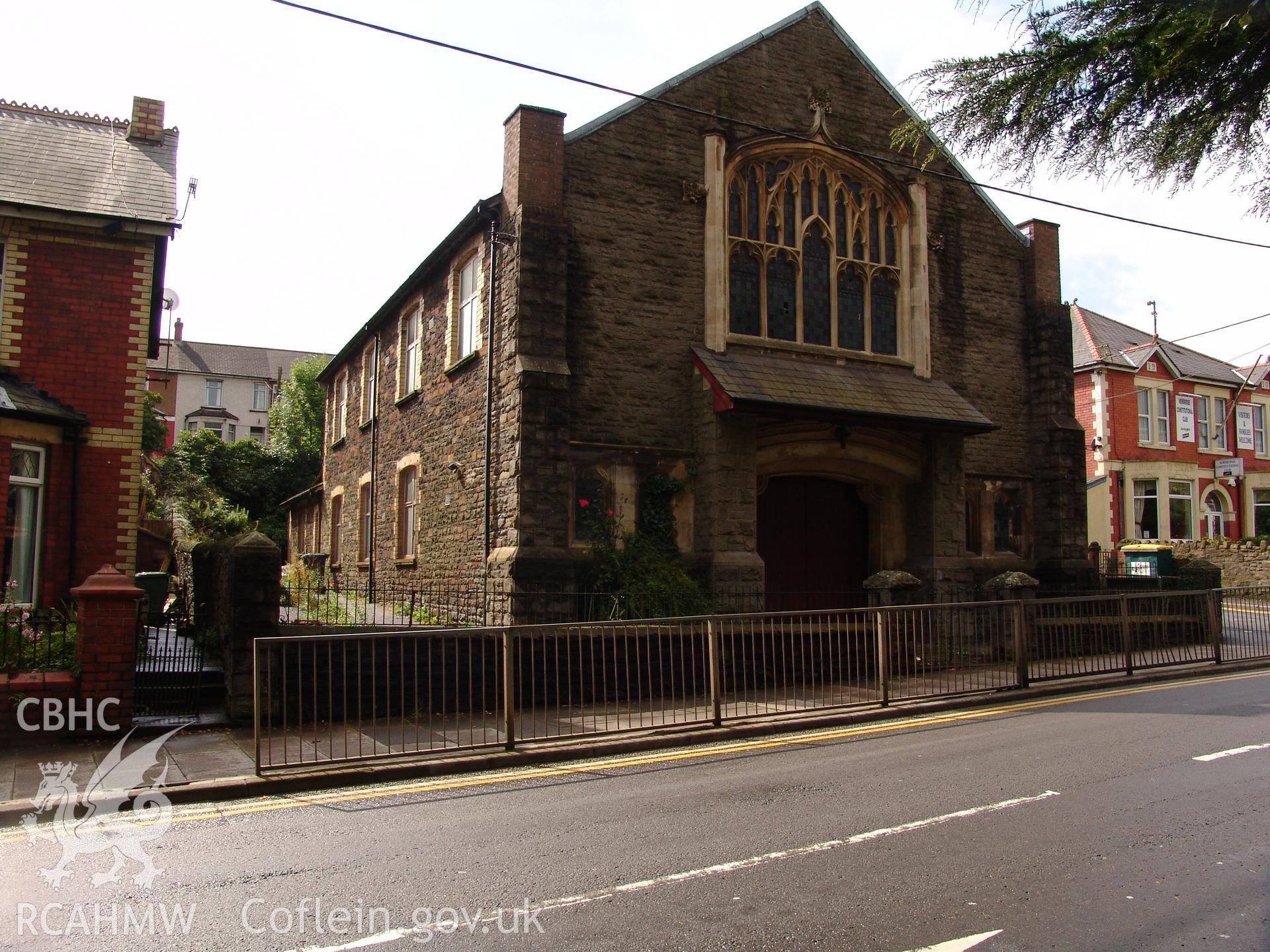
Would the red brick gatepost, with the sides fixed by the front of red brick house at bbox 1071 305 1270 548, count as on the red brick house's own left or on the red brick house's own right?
on the red brick house's own right

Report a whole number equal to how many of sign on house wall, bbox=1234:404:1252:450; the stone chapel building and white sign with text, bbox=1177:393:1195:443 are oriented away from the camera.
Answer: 0

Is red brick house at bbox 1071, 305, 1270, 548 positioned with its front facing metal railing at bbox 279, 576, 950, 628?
no

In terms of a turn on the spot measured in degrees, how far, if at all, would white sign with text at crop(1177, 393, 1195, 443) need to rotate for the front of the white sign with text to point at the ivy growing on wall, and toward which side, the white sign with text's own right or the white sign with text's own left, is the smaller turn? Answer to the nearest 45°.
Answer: approximately 45° to the white sign with text's own right

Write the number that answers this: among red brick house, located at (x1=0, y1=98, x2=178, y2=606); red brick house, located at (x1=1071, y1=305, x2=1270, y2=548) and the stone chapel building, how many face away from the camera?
0

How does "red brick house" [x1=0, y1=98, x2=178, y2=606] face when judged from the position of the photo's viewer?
facing the viewer

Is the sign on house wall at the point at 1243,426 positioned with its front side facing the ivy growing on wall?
no

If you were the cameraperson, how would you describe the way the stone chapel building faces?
facing the viewer and to the right of the viewer

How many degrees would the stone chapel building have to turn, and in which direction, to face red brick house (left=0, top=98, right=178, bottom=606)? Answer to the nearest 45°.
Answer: approximately 90° to its right

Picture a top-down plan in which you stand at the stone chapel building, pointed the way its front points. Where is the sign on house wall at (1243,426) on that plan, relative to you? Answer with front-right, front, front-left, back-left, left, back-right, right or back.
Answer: left

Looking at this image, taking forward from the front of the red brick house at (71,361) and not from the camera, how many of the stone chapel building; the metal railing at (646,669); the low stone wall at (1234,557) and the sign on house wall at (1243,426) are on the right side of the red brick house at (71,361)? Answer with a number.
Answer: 0

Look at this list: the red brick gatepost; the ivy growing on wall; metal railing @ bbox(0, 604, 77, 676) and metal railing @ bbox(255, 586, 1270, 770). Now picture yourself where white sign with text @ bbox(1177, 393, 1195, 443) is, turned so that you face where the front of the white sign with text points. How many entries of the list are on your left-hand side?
0

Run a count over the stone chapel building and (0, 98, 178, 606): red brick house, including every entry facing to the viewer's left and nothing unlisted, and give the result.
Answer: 0

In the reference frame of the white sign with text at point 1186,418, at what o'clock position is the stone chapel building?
The stone chapel building is roughly at 2 o'clock from the white sign with text.

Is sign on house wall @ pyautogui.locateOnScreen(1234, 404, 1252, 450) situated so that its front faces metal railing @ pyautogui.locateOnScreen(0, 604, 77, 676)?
no

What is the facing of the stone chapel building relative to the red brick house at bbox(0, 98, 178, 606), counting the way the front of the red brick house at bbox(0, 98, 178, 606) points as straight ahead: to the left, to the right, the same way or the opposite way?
the same way
